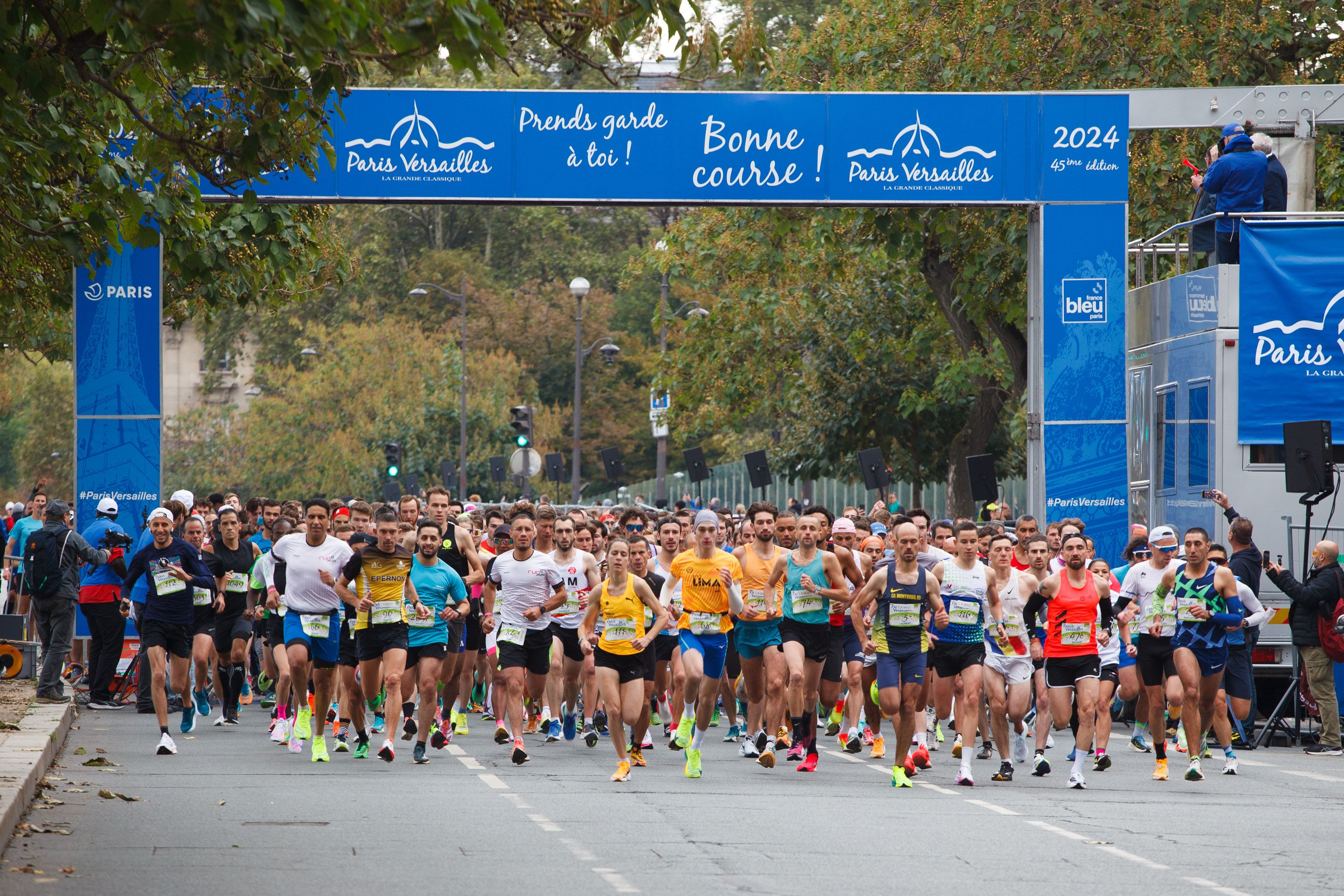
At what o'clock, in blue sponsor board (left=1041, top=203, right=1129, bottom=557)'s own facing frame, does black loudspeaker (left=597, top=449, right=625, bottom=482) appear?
The black loudspeaker is roughly at 5 o'clock from the blue sponsor board.

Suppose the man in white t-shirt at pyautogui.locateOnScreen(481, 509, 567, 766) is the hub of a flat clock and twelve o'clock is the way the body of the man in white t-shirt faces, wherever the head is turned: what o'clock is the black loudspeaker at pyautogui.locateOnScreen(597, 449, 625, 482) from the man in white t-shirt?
The black loudspeaker is roughly at 6 o'clock from the man in white t-shirt.

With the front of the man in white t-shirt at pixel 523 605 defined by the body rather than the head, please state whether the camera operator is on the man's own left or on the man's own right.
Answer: on the man's own right

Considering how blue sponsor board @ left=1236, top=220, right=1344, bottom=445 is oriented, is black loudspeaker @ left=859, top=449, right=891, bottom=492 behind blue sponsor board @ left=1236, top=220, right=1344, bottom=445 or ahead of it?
behind

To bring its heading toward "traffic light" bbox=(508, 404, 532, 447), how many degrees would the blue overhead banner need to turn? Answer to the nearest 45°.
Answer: approximately 180°

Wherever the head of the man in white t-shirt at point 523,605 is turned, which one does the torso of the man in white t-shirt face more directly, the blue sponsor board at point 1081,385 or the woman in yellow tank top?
the woman in yellow tank top

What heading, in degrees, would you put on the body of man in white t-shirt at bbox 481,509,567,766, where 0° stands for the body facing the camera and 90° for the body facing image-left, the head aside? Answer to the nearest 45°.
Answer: approximately 0°
